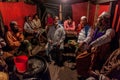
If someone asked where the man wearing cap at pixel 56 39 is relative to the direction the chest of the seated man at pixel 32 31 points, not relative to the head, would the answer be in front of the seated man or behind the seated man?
in front

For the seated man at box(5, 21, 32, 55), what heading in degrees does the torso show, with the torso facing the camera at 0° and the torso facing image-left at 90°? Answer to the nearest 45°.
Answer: approximately 315°

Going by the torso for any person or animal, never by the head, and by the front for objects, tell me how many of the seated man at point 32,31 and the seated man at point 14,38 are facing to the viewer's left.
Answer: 0

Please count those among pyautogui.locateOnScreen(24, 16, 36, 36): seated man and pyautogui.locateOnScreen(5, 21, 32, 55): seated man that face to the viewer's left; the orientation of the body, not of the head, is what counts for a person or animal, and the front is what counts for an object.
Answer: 0

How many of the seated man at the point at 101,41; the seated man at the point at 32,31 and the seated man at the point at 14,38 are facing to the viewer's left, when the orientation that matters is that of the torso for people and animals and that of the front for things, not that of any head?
1

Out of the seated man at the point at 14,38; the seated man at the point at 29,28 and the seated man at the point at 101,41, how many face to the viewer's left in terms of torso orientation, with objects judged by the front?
1

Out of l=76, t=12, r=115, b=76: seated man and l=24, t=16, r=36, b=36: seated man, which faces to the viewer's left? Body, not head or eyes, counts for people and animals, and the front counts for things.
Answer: l=76, t=12, r=115, b=76: seated man

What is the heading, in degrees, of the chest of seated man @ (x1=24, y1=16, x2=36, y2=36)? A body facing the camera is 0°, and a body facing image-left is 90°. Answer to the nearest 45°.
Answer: approximately 315°

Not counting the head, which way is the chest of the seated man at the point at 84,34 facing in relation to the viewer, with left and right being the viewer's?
facing the viewer and to the left of the viewer

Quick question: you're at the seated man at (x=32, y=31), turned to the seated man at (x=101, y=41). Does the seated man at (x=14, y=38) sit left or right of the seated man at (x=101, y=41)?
right

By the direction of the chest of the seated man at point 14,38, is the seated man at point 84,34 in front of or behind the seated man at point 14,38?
in front

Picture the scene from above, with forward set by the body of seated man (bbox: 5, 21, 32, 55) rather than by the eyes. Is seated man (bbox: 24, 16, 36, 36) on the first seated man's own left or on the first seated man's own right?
on the first seated man's own left

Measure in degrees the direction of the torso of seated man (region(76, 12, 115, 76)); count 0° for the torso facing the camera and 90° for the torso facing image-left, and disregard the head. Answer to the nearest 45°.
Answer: approximately 90°
